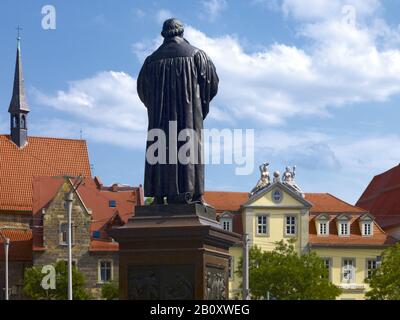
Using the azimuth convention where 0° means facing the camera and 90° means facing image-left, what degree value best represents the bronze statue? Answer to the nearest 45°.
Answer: approximately 180°
